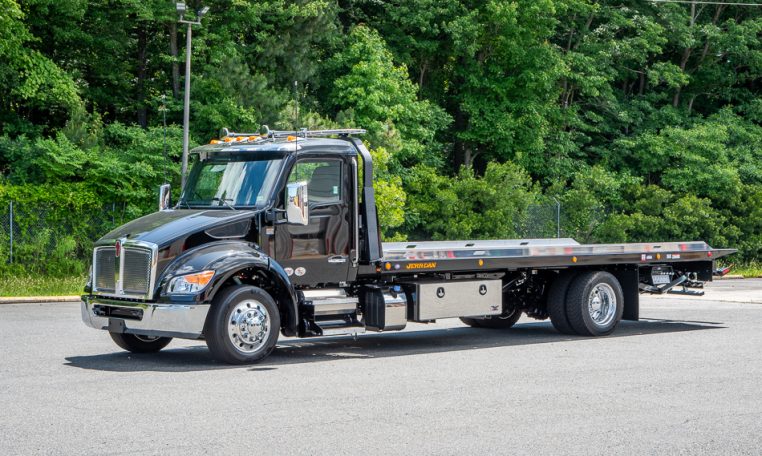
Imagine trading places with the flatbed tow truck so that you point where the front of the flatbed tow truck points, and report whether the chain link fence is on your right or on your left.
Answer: on your right

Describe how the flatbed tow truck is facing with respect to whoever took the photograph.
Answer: facing the viewer and to the left of the viewer
